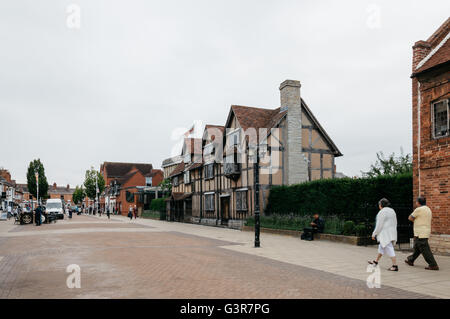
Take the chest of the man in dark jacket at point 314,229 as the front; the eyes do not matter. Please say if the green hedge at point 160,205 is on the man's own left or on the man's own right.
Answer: on the man's own right

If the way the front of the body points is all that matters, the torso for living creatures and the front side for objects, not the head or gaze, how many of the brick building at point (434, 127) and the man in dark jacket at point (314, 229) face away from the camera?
0

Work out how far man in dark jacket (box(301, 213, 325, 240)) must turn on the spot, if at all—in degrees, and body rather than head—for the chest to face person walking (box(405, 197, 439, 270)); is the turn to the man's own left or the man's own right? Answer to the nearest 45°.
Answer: approximately 90° to the man's own left

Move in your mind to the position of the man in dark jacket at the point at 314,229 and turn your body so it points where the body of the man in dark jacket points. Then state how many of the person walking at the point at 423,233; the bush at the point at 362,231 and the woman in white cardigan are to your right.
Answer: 0

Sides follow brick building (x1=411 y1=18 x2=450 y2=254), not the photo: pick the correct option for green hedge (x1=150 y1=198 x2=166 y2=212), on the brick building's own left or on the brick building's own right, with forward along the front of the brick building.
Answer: on the brick building's own right

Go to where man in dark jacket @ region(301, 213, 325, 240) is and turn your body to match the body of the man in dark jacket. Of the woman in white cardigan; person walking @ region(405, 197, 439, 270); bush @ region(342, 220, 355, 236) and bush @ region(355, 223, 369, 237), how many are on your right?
0

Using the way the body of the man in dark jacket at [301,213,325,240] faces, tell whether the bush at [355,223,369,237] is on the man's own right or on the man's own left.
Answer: on the man's own left

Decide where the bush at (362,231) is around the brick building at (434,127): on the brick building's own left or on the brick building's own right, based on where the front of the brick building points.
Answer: on the brick building's own right

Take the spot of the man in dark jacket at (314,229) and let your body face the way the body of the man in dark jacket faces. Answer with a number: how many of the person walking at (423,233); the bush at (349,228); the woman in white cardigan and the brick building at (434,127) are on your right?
0

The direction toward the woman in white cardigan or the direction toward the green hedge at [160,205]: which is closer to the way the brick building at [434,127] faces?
the woman in white cardigan
